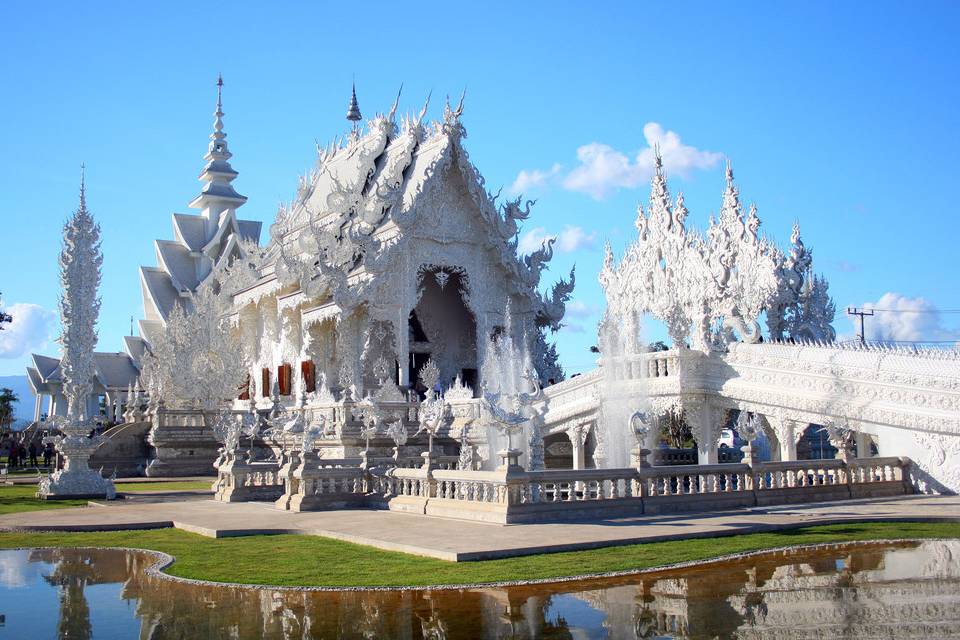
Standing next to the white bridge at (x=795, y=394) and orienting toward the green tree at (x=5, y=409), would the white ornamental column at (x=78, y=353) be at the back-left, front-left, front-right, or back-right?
front-left

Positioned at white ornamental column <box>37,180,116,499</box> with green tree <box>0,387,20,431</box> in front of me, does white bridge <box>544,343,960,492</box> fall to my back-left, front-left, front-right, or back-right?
back-right

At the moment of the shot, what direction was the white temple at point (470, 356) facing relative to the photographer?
facing the viewer and to the right of the viewer

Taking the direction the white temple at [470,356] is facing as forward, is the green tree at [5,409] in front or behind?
behind

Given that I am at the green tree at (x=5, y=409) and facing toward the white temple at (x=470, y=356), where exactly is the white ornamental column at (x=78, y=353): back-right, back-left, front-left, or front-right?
front-right

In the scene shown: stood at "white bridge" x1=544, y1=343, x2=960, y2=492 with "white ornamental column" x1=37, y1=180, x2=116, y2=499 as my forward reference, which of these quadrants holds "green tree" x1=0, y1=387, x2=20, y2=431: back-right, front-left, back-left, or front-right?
front-right

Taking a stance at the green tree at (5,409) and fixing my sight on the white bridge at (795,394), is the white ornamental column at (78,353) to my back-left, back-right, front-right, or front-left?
front-right

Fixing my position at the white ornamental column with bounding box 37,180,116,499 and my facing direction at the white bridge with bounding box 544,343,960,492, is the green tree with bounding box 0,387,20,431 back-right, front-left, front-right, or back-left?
back-left
